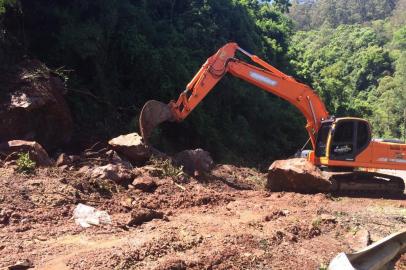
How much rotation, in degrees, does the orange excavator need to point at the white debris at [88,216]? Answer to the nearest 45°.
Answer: approximately 45° to its left

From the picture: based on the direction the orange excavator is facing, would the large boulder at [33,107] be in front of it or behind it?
in front

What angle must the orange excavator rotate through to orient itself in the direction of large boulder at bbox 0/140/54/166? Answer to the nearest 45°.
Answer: approximately 45° to its left

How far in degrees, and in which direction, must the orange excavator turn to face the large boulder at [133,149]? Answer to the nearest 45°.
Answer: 0° — it already faces it

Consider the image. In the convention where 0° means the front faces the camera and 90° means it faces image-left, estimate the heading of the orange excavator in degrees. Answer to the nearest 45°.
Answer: approximately 90°

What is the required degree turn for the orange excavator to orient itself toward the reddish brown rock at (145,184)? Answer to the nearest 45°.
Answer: approximately 45° to its left

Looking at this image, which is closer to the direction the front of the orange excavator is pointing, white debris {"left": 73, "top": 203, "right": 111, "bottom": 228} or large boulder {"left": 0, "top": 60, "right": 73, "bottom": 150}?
the large boulder
